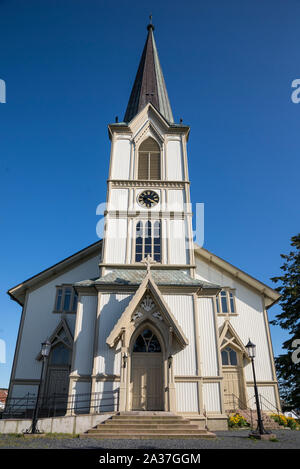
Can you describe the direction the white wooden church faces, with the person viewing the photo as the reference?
facing the viewer

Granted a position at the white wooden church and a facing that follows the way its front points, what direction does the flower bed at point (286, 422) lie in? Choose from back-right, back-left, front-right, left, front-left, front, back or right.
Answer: left

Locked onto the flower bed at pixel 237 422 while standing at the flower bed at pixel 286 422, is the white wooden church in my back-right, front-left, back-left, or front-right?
front-right
